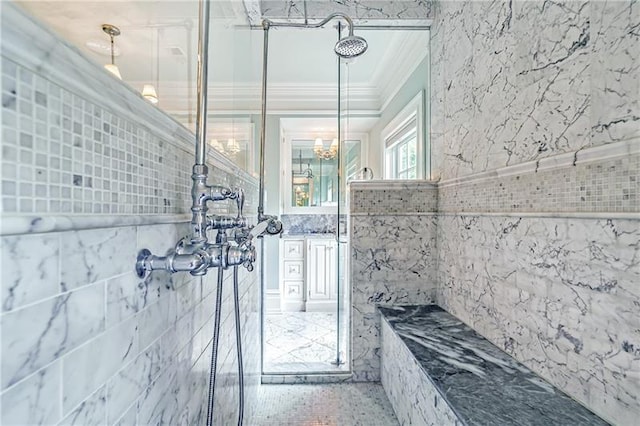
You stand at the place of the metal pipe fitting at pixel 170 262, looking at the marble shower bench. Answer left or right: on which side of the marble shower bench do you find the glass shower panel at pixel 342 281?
left

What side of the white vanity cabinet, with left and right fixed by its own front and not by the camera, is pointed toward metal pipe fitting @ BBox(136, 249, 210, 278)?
front

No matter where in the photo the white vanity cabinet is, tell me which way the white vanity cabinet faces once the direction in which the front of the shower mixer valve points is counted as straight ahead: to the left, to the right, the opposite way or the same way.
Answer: to the right

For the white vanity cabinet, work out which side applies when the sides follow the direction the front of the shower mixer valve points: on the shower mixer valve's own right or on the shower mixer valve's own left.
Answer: on the shower mixer valve's own left

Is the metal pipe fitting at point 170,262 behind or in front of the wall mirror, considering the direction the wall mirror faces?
in front

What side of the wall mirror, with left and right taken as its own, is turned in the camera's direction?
front

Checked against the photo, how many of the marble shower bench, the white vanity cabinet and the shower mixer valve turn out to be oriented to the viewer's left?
1

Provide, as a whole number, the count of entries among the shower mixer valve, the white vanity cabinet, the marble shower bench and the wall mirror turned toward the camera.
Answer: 2

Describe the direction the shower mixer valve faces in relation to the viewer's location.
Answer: facing to the right of the viewer

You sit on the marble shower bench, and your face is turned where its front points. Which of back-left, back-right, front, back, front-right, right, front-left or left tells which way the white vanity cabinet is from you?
front-right

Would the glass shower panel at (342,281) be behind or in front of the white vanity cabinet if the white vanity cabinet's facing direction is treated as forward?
in front

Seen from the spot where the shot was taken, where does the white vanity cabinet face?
facing the viewer

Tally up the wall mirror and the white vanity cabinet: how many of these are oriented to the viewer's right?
0

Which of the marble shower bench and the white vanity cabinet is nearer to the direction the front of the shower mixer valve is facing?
the marble shower bench

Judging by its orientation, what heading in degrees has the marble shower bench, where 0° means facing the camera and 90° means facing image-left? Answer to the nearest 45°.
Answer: approximately 90°
